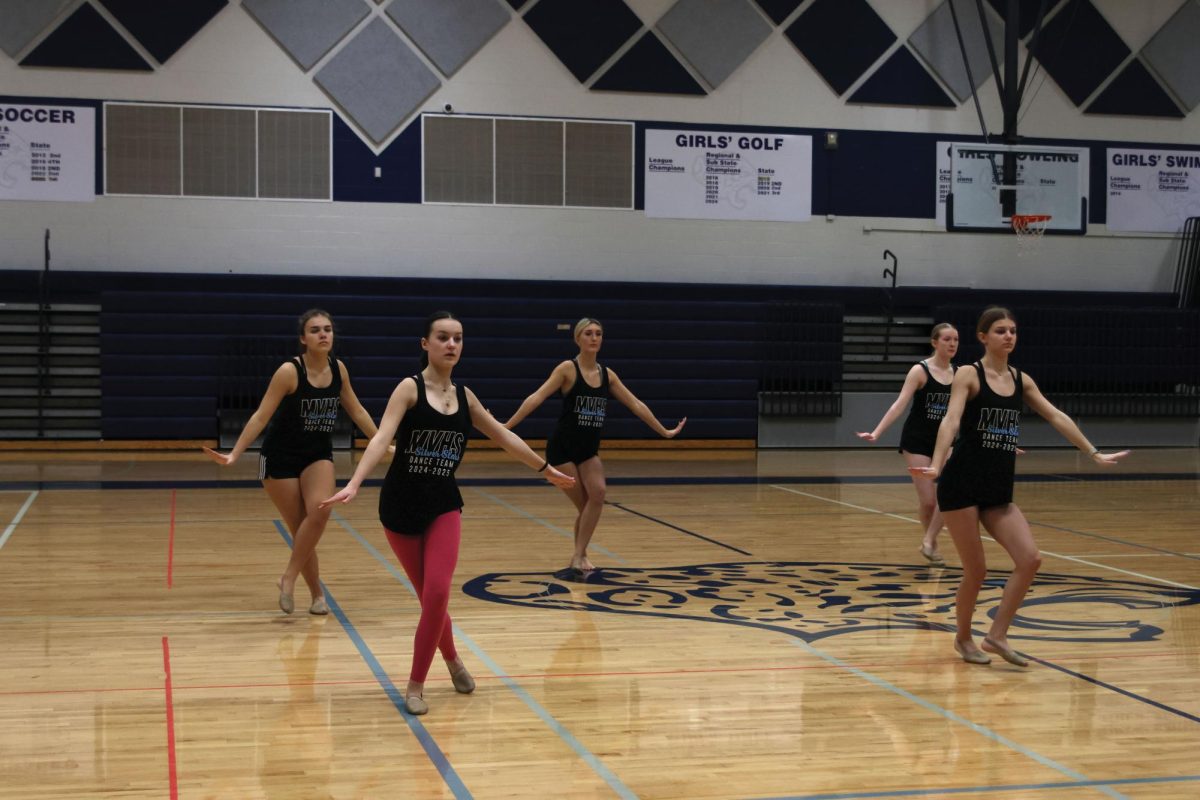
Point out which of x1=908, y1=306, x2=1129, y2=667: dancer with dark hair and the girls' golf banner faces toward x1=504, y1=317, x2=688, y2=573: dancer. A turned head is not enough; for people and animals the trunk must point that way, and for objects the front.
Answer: the girls' golf banner

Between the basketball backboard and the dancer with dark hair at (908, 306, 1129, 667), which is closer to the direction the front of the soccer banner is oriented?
the dancer with dark hair

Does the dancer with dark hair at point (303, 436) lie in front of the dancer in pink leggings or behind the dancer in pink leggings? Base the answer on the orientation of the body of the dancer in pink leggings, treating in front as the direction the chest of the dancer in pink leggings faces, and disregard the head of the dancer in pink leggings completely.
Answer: behind

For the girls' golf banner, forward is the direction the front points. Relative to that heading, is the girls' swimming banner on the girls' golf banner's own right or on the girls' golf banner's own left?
on the girls' golf banner's own left

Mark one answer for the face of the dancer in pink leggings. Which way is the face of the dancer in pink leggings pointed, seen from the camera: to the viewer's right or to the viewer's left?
to the viewer's right

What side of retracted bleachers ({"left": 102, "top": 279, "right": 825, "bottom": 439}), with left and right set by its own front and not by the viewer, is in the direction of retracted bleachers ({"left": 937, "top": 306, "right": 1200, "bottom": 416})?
left

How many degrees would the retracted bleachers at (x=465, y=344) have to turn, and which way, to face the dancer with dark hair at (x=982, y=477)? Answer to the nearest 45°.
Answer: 0° — it already faces them

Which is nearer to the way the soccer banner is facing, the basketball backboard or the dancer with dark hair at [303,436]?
the dancer with dark hair
